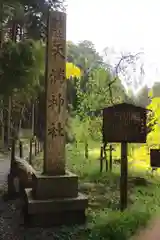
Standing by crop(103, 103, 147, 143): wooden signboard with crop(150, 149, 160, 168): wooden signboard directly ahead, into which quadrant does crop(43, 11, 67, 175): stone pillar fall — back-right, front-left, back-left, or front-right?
back-left

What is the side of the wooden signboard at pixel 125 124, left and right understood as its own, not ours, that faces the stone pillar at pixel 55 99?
right

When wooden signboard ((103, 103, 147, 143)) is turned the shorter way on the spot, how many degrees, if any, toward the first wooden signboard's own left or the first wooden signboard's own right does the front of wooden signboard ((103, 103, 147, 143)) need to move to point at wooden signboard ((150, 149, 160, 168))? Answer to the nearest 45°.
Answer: approximately 135° to the first wooden signboard's own left

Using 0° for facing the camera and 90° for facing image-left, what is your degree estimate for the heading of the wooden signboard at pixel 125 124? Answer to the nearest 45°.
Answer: approximately 0°
